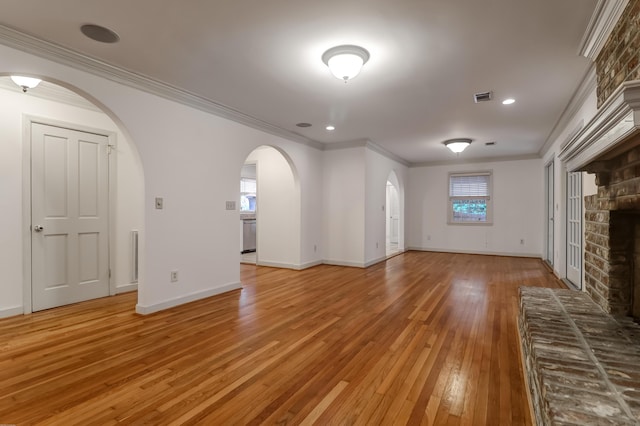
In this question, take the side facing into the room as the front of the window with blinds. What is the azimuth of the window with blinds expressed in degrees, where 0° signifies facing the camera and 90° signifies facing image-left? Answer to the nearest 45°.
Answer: approximately 0°

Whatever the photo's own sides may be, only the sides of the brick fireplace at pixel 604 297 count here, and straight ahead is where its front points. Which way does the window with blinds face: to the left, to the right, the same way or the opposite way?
to the left

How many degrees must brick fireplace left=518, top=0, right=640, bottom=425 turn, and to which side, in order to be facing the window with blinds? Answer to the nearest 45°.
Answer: approximately 90° to its right

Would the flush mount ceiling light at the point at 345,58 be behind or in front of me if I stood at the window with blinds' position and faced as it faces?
in front

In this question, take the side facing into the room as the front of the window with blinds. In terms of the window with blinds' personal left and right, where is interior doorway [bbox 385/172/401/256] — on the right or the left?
on its right

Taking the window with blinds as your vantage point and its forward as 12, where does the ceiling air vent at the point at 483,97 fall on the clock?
The ceiling air vent is roughly at 12 o'clock from the window with blinds.

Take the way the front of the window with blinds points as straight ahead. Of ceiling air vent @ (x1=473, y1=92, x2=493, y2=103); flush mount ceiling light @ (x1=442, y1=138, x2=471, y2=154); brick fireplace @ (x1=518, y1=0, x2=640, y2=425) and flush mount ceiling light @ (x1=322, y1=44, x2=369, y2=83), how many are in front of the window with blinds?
4

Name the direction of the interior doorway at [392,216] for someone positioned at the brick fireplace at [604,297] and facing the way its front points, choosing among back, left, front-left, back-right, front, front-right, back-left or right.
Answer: front-right

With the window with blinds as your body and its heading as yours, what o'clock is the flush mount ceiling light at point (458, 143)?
The flush mount ceiling light is roughly at 12 o'clock from the window with blinds.

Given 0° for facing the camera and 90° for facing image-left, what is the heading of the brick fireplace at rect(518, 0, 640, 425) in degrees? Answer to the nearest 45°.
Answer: approximately 90°

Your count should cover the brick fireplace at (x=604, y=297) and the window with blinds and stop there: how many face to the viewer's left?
1
